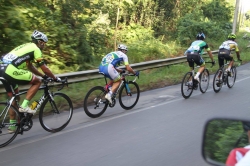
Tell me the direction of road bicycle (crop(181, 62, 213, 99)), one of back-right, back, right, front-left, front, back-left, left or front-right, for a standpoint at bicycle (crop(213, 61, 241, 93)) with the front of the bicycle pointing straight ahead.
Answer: back

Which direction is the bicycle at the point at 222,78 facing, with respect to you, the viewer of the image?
facing away from the viewer and to the right of the viewer

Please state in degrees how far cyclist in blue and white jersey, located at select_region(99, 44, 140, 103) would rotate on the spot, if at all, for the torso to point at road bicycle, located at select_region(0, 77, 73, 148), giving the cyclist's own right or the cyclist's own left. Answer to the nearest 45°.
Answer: approximately 180°

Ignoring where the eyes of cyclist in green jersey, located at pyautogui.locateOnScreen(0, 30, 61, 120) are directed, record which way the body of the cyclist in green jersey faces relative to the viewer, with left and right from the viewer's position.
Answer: facing away from the viewer and to the right of the viewer

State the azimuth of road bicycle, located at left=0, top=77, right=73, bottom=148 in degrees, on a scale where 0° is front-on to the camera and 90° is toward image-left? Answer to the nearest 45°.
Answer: approximately 225°

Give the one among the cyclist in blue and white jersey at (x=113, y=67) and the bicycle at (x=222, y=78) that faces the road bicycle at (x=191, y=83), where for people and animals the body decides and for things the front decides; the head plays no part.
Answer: the cyclist in blue and white jersey

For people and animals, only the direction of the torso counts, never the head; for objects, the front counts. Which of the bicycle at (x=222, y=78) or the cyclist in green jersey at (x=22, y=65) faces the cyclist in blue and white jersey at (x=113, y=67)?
the cyclist in green jersey

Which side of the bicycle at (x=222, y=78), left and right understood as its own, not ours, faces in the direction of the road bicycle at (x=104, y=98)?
back

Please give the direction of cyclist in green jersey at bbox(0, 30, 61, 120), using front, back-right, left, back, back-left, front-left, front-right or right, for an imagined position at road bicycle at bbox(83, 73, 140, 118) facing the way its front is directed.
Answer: back
